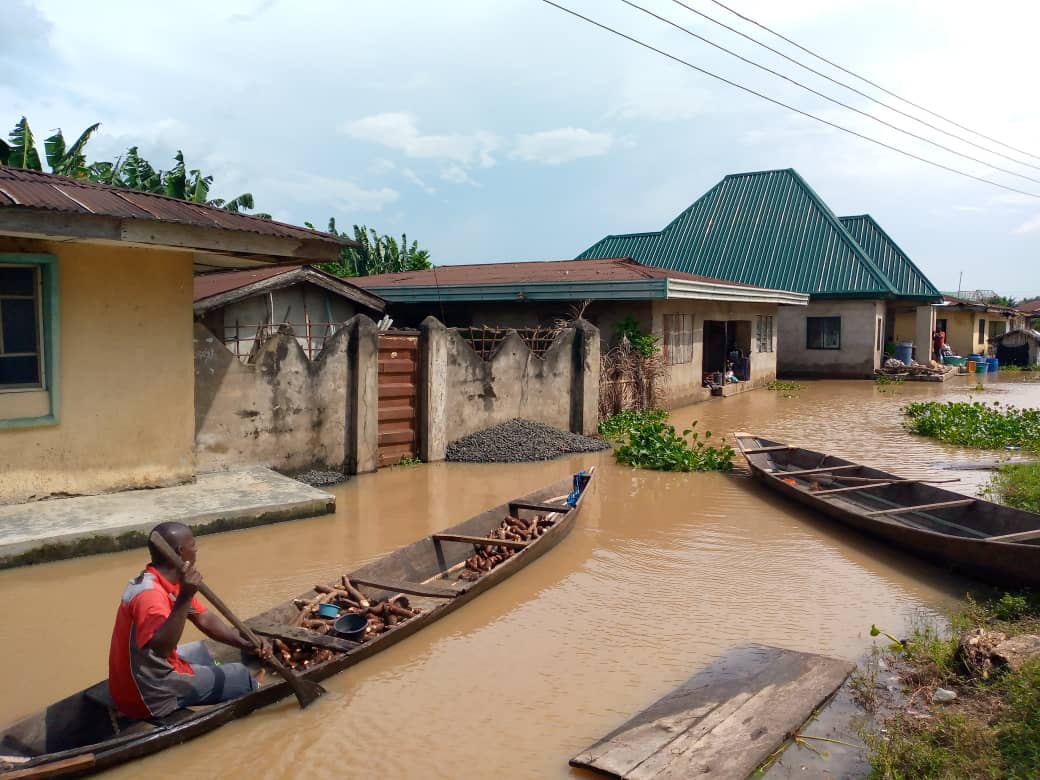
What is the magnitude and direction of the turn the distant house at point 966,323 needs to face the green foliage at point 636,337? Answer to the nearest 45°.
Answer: approximately 45° to its right

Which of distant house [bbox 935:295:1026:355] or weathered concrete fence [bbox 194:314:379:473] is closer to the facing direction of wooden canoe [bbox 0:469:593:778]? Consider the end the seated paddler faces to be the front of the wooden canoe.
the distant house

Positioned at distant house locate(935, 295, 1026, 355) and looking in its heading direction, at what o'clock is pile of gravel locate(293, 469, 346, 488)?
The pile of gravel is roughly at 2 o'clock from the distant house.

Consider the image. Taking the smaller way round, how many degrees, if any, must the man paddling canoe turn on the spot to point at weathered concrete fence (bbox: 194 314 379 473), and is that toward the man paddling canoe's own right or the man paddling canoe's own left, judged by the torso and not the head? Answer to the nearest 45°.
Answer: approximately 45° to the man paddling canoe's own left

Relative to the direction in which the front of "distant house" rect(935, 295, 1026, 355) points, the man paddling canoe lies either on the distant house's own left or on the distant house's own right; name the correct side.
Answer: on the distant house's own right

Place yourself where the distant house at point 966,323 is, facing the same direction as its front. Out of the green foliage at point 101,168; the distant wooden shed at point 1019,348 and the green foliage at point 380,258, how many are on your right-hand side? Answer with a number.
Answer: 2

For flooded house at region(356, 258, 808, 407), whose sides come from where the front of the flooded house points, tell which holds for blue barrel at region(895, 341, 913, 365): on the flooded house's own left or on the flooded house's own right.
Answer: on the flooded house's own left

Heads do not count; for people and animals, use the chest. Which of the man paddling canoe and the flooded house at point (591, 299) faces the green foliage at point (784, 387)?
the man paddling canoe

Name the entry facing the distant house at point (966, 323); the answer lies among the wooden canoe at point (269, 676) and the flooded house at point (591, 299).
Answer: the wooden canoe

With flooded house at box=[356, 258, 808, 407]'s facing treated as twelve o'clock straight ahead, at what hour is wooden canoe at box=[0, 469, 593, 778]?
The wooden canoe is roughly at 2 o'clock from the flooded house.

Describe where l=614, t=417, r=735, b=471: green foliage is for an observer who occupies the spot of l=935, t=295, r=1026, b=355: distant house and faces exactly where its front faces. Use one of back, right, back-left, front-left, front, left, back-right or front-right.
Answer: front-right

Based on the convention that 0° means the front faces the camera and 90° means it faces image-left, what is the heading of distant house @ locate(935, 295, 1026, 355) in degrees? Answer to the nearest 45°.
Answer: approximately 315°
